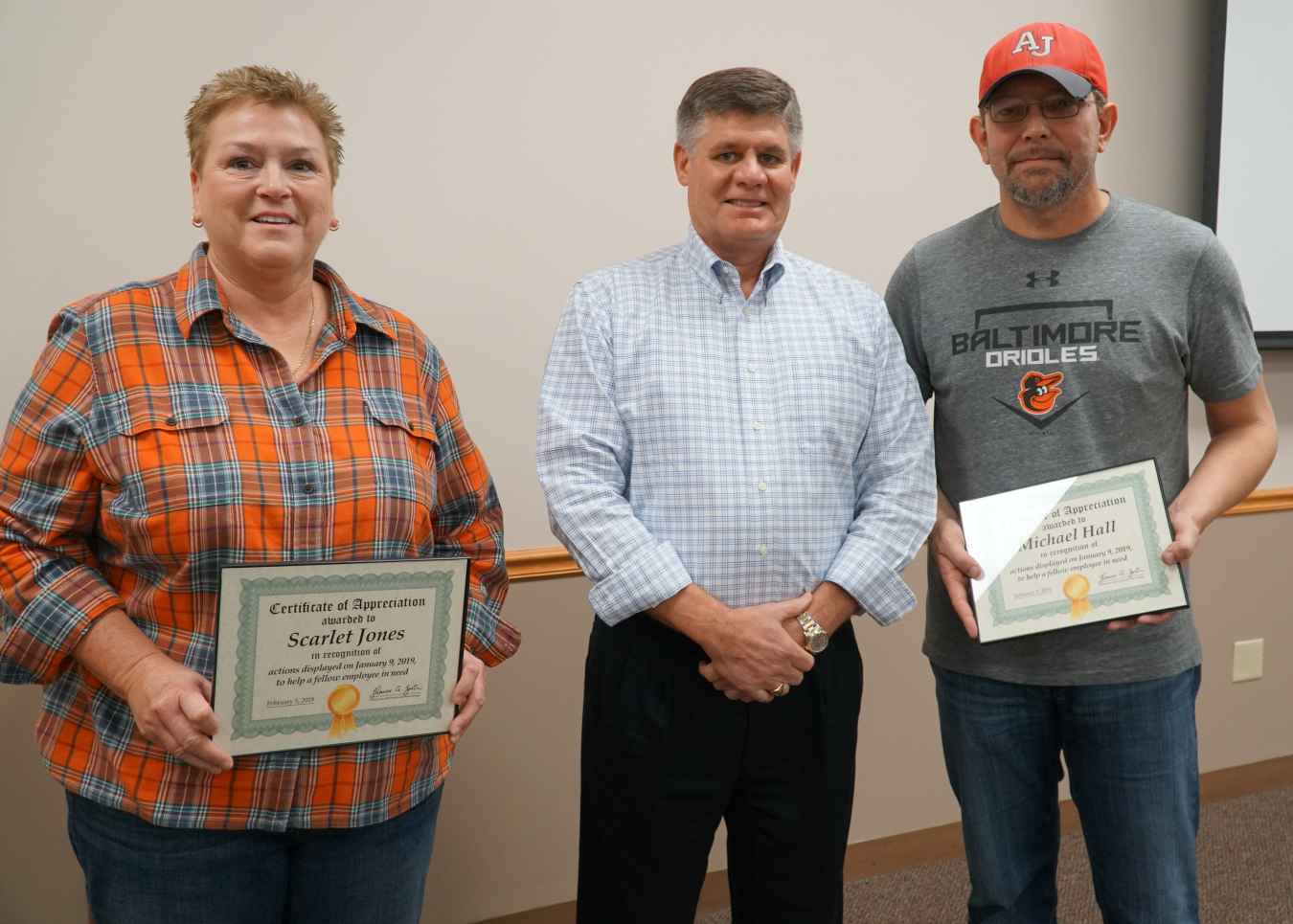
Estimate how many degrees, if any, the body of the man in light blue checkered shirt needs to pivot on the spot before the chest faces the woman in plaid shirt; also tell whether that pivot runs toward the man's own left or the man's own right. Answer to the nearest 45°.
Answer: approximately 45° to the man's own right

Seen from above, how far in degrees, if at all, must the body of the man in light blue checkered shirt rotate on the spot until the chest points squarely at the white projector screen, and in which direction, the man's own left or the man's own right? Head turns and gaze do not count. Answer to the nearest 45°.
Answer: approximately 135° to the man's own left

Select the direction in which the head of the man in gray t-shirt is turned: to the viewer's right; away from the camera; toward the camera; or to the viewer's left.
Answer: toward the camera

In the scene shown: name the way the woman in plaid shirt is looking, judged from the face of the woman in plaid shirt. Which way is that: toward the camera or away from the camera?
toward the camera

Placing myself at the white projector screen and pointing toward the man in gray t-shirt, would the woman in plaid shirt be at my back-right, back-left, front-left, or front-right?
front-right

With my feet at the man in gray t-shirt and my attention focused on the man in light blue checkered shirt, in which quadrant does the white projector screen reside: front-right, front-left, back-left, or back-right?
back-right

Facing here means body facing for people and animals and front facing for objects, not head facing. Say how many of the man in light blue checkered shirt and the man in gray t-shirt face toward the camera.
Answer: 2

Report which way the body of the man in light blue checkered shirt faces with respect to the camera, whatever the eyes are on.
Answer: toward the camera

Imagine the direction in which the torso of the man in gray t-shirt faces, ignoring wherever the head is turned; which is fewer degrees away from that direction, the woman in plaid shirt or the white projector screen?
the woman in plaid shirt

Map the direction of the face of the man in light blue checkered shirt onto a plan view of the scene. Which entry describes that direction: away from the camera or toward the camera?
toward the camera

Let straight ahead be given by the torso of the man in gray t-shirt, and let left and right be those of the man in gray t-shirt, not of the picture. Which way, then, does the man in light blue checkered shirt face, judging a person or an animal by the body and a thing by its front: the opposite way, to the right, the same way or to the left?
the same way

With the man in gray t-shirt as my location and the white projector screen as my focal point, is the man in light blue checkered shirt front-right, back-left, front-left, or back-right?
back-left

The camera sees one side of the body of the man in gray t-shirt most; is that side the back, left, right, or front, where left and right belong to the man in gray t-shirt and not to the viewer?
front
